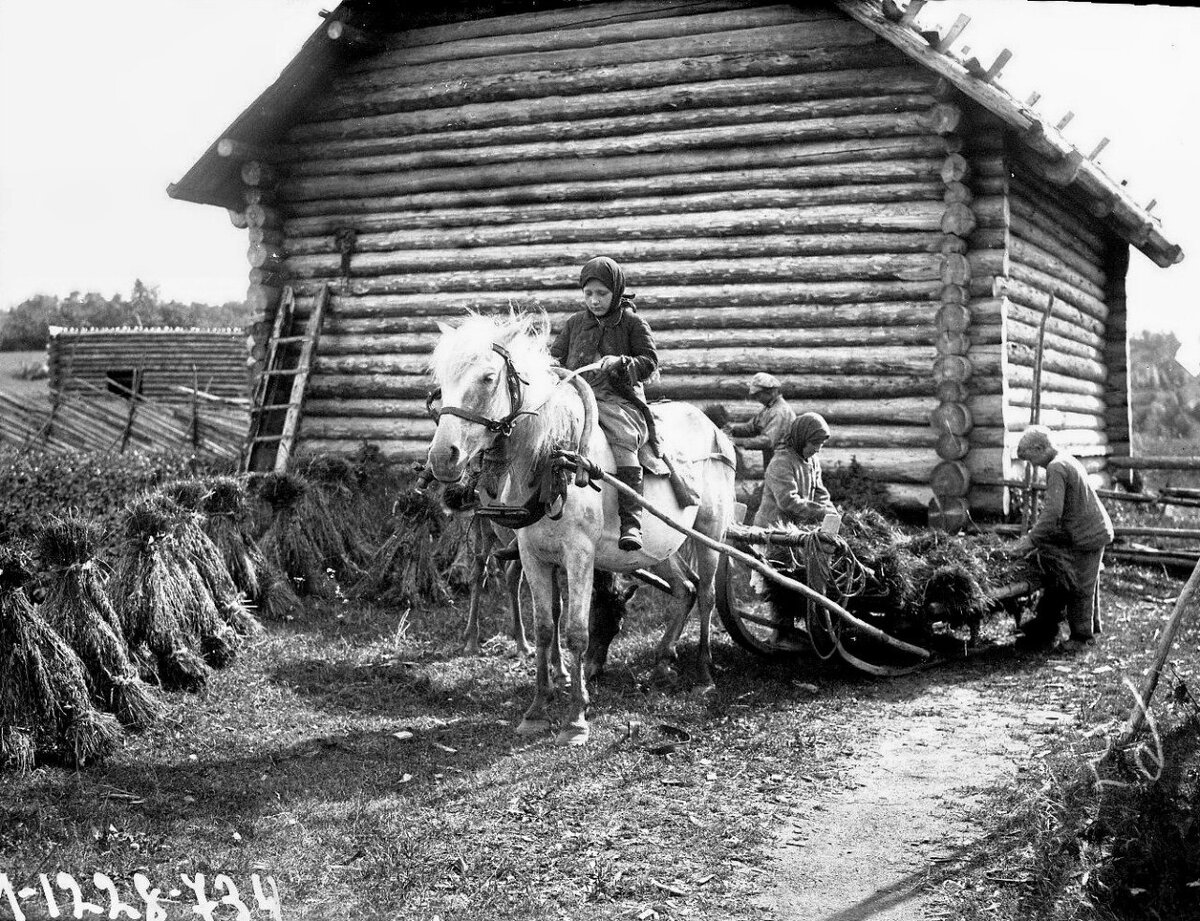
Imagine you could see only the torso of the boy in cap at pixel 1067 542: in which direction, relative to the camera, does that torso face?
to the viewer's left

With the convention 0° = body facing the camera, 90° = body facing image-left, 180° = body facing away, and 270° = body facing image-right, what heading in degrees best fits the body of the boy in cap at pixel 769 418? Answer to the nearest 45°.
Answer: approximately 90°

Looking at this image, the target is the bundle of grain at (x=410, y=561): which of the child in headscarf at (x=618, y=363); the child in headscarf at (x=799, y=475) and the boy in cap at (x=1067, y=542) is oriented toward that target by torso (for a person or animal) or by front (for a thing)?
the boy in cap

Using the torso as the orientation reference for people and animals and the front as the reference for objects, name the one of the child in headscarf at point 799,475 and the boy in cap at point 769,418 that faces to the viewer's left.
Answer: the boy in cap

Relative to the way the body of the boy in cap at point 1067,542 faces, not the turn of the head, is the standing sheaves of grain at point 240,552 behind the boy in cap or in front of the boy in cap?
in front

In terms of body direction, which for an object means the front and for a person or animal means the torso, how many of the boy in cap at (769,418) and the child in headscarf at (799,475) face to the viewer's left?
1

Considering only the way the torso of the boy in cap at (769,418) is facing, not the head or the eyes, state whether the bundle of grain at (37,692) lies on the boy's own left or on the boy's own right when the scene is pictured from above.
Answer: on the boy's own left

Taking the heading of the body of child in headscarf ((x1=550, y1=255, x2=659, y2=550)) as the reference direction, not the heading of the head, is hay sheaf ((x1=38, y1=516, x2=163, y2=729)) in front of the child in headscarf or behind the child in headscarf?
in front
